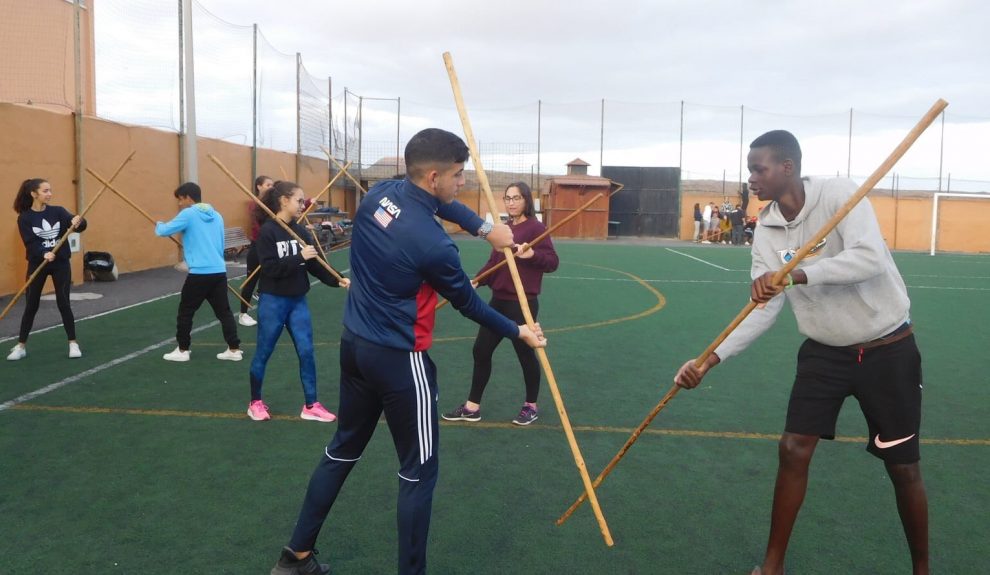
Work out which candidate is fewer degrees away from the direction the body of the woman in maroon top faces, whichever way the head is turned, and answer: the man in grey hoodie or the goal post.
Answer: the man in grey hoodie

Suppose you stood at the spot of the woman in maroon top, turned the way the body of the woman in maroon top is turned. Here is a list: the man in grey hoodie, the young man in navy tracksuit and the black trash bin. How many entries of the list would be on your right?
1

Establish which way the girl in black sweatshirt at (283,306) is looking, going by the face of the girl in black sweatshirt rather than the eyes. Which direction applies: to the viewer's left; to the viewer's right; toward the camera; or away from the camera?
to the viewer's right

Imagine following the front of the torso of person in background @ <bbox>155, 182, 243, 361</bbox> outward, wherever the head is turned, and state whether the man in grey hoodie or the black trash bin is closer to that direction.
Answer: the black trash bin

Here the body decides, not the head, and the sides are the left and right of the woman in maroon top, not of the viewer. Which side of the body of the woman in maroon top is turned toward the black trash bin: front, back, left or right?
right

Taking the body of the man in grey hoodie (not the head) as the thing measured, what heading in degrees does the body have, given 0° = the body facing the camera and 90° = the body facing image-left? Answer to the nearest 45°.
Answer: approximately 45°

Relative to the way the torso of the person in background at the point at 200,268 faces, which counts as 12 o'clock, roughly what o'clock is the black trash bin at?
The black trash bin is roughly at 1 o'clock from the person in background.

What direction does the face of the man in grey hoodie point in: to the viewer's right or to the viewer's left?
to the viewer's left
